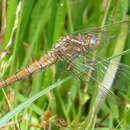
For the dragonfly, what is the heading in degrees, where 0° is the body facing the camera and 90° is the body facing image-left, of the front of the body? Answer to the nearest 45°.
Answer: approximately 270°
